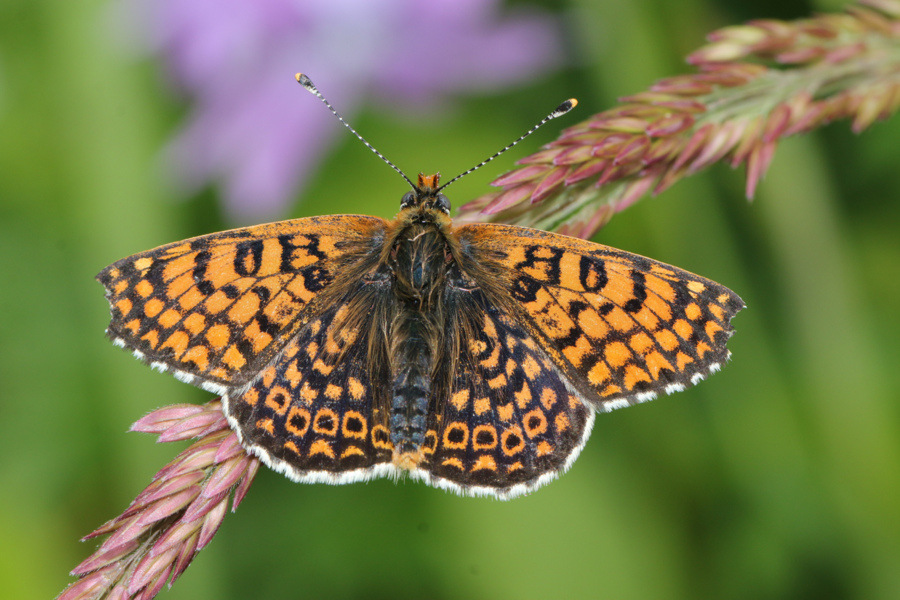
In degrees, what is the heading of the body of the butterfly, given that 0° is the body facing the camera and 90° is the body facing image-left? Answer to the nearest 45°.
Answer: approximately 180°
